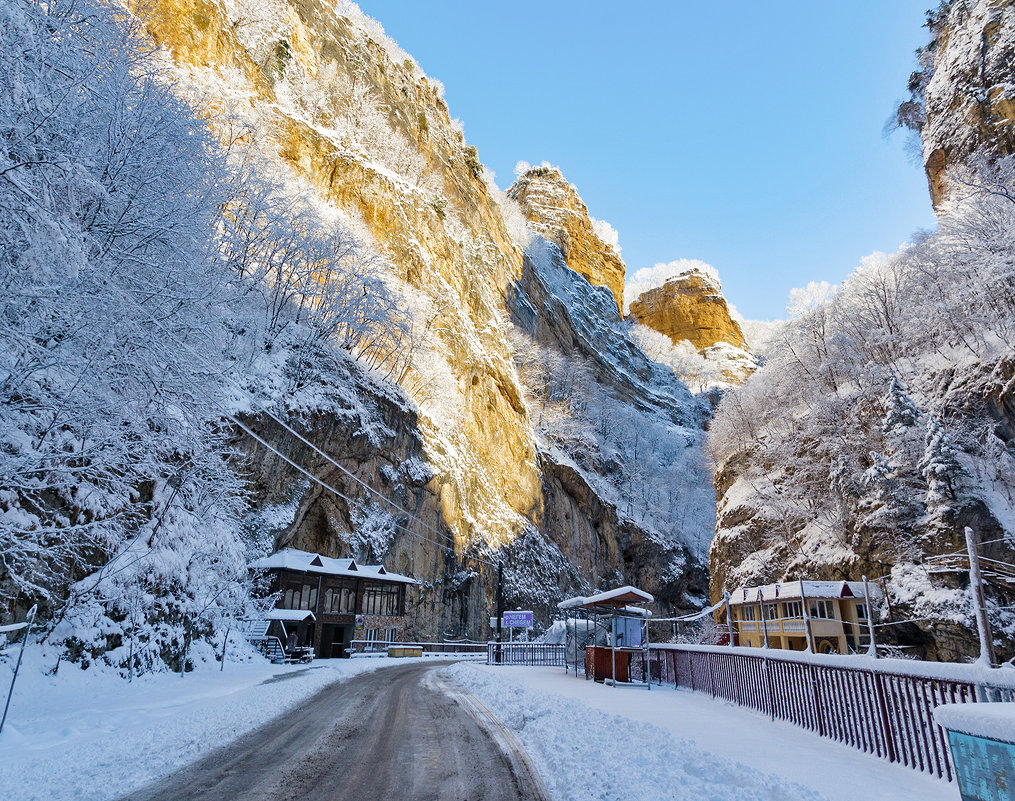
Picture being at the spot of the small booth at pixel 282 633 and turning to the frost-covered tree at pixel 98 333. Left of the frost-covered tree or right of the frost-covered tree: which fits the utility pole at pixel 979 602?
left

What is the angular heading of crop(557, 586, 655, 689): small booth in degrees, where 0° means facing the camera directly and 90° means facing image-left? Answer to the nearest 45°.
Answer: approximately 45°

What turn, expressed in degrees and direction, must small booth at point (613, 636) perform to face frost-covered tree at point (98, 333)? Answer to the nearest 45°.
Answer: approximately 90° to its right

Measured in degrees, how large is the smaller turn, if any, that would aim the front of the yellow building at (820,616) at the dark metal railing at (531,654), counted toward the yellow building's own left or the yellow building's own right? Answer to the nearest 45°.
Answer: approximately 45° to the yellow building's own right

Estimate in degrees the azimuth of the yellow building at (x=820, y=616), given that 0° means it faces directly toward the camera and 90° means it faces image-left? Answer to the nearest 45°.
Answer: approximately 45°
